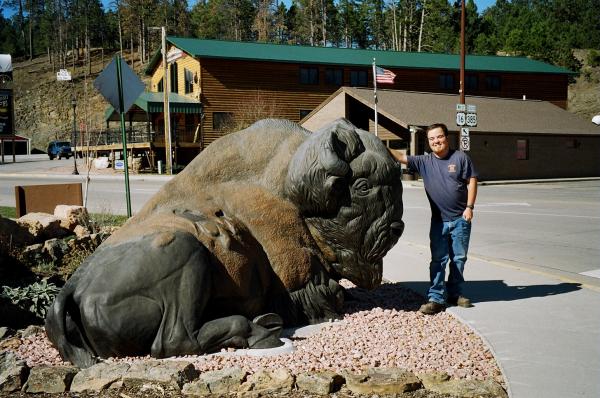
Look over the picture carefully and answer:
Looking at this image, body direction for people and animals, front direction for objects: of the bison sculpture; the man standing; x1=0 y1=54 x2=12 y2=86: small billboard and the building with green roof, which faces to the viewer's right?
the bison sculpture

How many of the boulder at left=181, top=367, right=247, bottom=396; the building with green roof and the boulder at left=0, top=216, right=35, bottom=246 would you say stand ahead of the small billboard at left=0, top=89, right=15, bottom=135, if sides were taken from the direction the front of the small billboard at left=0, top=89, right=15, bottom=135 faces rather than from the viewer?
2

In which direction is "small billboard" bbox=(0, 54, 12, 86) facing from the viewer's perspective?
toward the camera

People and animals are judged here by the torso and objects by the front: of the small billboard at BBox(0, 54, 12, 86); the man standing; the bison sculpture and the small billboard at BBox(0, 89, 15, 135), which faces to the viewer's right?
the bison sculpture

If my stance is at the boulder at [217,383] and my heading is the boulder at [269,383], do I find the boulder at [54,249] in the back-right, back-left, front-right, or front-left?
back-left

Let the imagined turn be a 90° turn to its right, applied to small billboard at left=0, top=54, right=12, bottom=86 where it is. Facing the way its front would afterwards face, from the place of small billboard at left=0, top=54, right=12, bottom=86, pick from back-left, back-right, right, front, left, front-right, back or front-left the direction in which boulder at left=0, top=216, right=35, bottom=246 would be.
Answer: left

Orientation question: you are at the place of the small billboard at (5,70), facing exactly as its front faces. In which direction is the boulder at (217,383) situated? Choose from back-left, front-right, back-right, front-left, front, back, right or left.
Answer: front

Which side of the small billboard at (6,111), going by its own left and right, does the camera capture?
front

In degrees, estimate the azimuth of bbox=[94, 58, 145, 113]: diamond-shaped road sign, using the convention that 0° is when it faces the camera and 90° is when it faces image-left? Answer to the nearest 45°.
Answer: approximately 180°

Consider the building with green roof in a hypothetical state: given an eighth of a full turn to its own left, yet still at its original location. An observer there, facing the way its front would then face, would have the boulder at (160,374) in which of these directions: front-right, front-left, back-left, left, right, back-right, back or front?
front

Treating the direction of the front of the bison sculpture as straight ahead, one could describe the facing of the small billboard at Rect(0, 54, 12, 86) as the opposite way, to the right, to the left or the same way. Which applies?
to the right

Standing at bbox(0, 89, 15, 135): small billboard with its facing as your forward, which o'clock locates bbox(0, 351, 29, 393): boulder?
The boulder is roughly at 12 o'clock from the small billboard.

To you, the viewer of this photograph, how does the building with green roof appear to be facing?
facing the viewer and to the left of the viewer

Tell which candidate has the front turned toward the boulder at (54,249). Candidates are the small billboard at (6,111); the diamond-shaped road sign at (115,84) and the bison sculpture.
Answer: the small billboard

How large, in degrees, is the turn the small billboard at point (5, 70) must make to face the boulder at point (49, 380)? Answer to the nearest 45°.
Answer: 0° — it already faces it

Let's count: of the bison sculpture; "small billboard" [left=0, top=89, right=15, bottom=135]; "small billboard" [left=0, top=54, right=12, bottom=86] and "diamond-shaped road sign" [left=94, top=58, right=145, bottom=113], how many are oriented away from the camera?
1
